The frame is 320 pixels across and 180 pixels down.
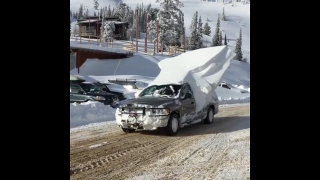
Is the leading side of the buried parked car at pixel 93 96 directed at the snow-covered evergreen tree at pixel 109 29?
no
